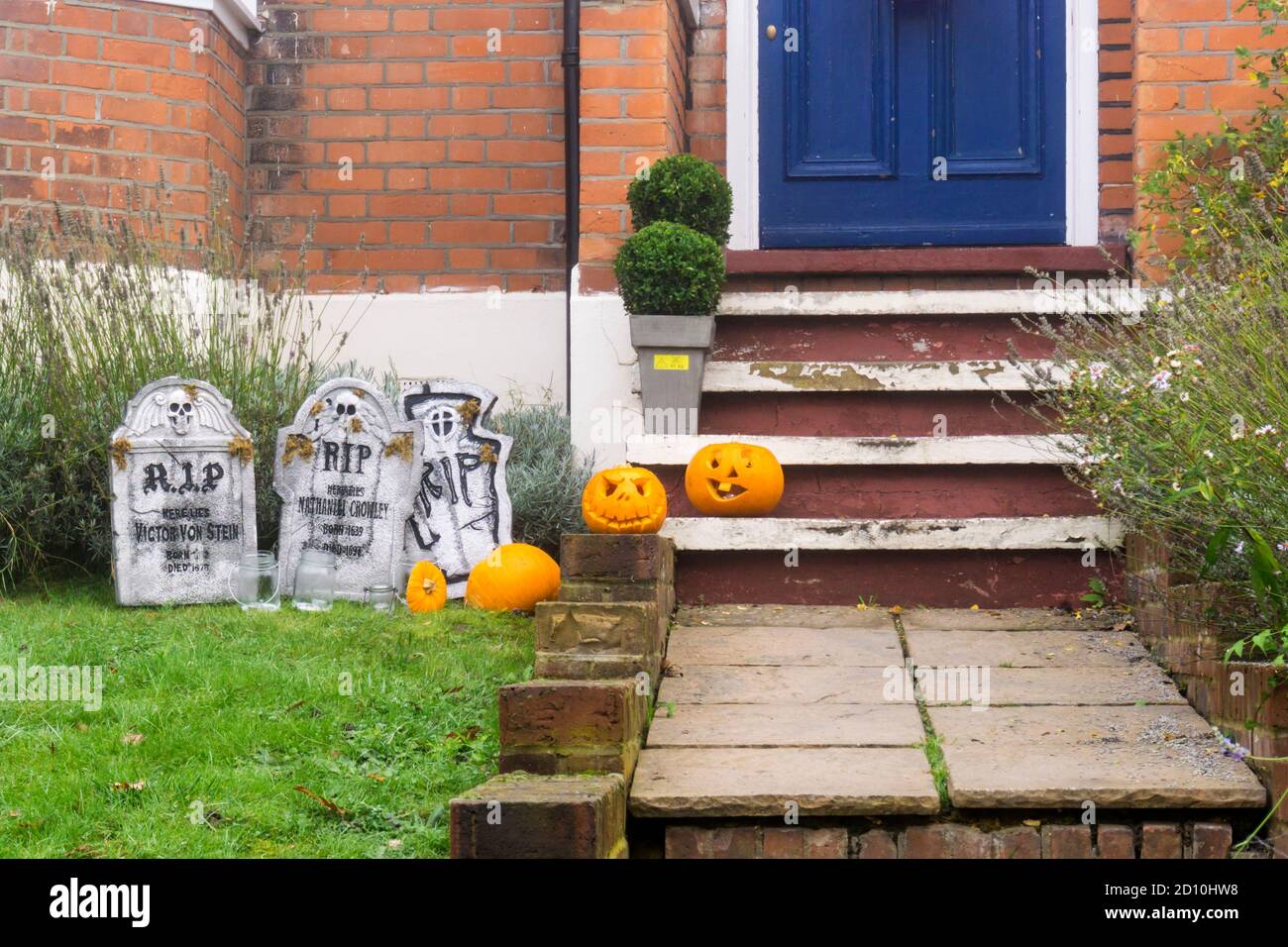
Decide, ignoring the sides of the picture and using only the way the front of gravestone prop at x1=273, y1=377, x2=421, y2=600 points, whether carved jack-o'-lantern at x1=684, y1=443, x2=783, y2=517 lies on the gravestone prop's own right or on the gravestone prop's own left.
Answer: on the gravestone prop's own left

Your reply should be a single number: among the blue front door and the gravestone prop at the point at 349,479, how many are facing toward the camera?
2

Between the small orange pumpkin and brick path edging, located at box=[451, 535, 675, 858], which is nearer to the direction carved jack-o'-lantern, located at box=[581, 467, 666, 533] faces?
the brick path edging

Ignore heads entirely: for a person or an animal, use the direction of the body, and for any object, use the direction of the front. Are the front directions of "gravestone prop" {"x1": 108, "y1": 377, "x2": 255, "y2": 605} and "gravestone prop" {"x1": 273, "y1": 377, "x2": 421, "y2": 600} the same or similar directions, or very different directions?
same or similar directions

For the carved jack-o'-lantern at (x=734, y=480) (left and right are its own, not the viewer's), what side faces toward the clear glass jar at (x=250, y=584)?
right

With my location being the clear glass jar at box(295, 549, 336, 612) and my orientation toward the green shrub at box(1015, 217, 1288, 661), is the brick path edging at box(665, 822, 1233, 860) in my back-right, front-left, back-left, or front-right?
front-right

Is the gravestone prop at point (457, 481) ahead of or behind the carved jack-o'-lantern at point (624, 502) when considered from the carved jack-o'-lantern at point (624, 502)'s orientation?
behind

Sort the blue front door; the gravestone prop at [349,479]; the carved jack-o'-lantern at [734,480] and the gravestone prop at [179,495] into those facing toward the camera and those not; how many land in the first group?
4

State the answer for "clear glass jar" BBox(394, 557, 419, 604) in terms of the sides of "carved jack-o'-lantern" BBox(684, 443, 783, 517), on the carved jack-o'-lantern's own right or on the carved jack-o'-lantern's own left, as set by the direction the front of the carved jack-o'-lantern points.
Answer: on the carved jack-o'-lantern's own right

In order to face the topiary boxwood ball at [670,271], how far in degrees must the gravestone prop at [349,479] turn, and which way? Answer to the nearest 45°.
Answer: approximately 90° to its left

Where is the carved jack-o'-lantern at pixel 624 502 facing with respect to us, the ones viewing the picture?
facing the viewer

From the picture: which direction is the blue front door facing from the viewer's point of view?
toward the camera
